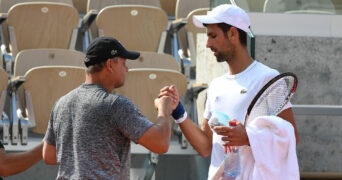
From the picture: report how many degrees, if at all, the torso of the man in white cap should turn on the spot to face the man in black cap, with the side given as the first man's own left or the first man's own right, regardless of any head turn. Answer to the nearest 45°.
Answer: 0° — they already face them

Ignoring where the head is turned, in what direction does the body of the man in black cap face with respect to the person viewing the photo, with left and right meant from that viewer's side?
facing away from the viewer and to the right of the viewer

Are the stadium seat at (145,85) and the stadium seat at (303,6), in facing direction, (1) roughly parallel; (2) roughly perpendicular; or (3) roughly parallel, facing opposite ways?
roughly parallel

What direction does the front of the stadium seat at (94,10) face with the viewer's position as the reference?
facing the viewer

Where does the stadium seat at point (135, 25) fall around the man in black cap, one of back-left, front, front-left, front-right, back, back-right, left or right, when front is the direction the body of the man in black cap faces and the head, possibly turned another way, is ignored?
front-left

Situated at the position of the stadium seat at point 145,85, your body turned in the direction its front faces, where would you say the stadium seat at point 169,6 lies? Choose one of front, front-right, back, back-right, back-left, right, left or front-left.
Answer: back

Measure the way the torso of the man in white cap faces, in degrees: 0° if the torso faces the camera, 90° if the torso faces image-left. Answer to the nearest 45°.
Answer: approximately 45°

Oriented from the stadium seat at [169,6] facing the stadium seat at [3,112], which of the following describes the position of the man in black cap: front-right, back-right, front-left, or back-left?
front-left

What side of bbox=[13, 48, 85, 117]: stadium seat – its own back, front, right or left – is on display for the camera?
front

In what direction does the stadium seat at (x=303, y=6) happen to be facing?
toward the camera

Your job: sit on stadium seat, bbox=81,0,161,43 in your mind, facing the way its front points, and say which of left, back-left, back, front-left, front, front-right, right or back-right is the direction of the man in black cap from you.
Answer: front

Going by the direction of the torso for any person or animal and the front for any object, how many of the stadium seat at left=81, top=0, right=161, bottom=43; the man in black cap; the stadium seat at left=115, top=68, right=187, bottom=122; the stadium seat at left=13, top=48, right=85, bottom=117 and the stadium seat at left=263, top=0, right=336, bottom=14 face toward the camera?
4

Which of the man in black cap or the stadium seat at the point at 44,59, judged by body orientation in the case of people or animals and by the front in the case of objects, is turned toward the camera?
the stadium seat

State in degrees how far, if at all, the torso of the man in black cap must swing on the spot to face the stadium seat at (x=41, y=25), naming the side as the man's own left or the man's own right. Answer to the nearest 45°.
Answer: approximately 45° to the man's own left

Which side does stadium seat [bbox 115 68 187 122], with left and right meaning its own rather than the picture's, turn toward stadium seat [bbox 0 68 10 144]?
right

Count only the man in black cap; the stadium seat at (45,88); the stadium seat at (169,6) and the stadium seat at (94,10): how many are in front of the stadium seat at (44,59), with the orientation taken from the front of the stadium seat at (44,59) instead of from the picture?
2

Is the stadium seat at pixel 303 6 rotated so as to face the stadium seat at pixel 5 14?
no

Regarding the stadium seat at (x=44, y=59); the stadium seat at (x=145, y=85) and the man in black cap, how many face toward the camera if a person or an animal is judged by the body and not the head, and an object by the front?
2
